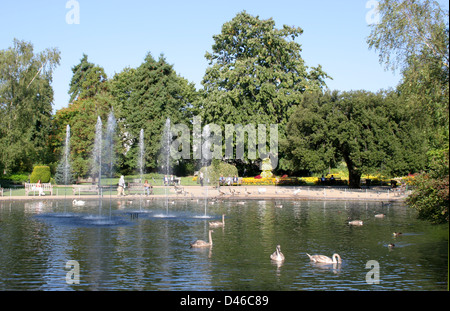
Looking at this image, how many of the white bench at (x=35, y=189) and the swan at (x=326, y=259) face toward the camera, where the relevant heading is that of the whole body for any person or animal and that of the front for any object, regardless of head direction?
1

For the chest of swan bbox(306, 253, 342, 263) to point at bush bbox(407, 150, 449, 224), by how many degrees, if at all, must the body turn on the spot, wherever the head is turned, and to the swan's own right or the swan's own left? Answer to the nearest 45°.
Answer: approximately 45° to the swan's own left

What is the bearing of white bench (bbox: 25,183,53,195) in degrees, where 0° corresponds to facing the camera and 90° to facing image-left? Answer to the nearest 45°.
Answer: approximately 0°

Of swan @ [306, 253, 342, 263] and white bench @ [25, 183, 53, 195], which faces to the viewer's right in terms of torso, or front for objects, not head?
the swan

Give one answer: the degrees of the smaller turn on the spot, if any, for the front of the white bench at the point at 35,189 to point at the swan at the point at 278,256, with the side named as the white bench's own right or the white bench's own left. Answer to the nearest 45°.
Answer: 0° — it already faces it

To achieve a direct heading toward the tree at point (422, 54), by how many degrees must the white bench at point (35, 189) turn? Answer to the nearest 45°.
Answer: approximately 45° to its left

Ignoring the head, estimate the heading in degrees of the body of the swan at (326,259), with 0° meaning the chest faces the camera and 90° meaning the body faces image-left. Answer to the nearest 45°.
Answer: approximately 270°
